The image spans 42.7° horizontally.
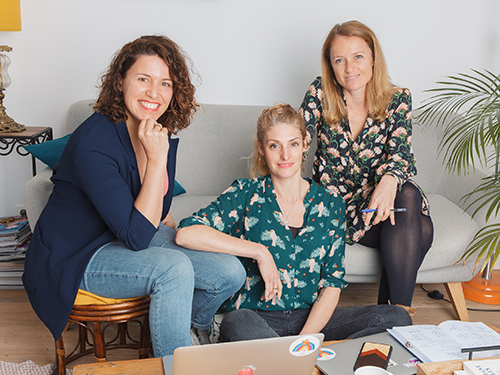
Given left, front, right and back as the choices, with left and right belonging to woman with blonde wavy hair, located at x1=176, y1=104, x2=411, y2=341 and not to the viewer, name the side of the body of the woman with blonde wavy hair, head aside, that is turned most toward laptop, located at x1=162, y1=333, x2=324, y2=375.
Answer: front

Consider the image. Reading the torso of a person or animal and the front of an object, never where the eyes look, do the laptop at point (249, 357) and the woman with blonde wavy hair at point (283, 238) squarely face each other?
yes

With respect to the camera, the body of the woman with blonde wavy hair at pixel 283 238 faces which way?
toward the camera

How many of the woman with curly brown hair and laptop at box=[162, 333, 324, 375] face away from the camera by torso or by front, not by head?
1

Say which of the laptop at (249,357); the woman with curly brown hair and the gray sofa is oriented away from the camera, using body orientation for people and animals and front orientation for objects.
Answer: the laptop

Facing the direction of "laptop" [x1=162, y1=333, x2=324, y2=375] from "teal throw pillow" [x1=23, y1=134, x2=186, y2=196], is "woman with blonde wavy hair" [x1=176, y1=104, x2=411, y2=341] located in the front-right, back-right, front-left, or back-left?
front-left

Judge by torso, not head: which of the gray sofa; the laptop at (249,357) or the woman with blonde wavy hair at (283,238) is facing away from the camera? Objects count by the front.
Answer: the laptop

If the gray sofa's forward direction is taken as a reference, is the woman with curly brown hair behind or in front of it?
in front

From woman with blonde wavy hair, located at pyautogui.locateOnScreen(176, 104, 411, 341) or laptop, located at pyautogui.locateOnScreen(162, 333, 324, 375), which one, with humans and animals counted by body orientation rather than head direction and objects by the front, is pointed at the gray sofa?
the laptop

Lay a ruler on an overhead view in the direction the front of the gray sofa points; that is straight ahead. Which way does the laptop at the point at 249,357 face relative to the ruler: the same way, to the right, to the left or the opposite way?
the opposite way

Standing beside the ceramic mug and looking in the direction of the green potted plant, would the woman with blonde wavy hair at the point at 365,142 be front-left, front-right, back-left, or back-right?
front-left

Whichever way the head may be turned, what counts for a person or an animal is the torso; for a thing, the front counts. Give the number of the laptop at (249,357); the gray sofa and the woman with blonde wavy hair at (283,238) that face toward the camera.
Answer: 2

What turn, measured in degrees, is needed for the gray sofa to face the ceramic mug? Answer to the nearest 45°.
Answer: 0° — it already faces it

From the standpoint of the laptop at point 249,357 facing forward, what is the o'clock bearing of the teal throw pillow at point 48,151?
The teal throw pillow is roughly at 11 o'clock from the laptop.

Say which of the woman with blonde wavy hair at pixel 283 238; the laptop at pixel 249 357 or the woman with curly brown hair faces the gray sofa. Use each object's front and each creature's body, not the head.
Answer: the laptop

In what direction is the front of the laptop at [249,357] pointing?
away from the camera
